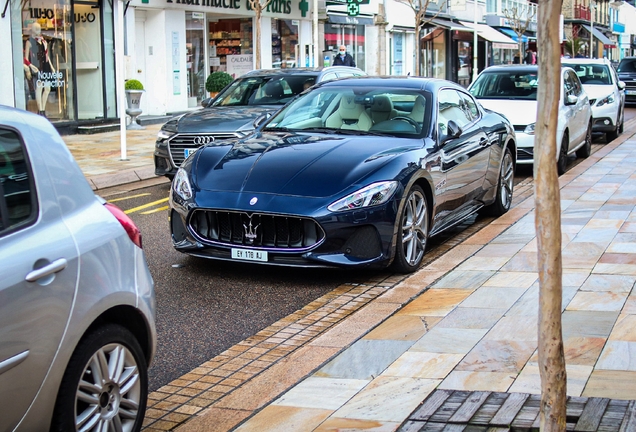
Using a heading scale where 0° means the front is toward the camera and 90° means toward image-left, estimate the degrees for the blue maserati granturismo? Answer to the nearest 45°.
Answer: approximately 45°

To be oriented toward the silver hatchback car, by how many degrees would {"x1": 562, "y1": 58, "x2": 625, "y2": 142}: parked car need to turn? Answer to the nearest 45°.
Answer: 0° — it already faces it

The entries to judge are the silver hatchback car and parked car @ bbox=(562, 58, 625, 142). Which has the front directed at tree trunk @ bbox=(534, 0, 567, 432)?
the parked car

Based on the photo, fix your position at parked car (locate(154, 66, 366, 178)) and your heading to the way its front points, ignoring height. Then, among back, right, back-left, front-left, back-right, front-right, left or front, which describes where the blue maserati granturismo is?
front-left

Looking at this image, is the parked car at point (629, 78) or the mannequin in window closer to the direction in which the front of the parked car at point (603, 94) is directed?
the mannequin in window

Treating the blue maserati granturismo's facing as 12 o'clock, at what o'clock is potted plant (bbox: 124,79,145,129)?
The potted plant is roughly at 4 o'clock from the blue maserati granturismo.

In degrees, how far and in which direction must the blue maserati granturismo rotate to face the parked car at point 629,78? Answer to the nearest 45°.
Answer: approximately 135° to its right

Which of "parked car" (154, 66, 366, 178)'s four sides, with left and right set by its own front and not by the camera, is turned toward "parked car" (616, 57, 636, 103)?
back

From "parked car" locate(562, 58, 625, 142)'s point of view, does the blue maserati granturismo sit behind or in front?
in front
